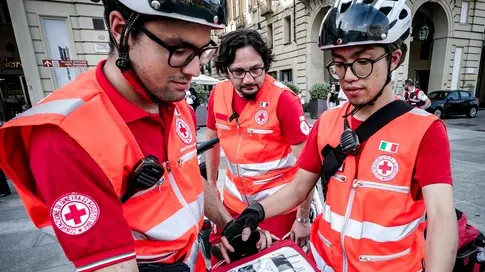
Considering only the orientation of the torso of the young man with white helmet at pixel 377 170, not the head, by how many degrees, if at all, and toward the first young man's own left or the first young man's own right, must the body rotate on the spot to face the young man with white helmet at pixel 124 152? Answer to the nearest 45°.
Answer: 0° — they already face them

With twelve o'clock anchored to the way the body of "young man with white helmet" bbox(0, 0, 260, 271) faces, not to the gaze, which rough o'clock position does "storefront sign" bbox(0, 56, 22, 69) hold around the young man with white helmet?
The storefront sign is roughly at 7 o'clock from the young man with white helmet.

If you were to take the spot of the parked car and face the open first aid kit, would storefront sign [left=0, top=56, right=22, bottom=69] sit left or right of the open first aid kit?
right

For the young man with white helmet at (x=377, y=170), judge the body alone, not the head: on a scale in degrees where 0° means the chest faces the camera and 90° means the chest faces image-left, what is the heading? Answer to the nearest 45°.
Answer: approximately 45°

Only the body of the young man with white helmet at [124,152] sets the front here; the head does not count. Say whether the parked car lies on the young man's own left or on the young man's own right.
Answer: on the young man's own left

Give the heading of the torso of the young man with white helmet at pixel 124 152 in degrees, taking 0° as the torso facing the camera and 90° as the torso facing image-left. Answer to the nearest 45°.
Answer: approximately 315°

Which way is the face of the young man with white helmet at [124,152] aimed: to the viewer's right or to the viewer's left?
to the viewer's right

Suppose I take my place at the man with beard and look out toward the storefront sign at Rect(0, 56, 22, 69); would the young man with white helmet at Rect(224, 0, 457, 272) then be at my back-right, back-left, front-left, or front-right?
back-left

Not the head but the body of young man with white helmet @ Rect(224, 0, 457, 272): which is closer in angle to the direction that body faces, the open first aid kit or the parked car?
the open first aid kit

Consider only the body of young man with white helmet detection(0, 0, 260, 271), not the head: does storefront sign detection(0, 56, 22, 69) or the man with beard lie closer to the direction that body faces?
the man with beard
